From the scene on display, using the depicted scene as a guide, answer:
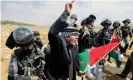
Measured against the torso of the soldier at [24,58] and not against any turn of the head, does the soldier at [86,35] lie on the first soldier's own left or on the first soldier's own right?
on the first soldier's own left

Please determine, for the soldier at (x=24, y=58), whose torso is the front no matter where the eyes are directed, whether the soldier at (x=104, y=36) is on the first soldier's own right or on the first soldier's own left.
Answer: on the first soldier's own left
